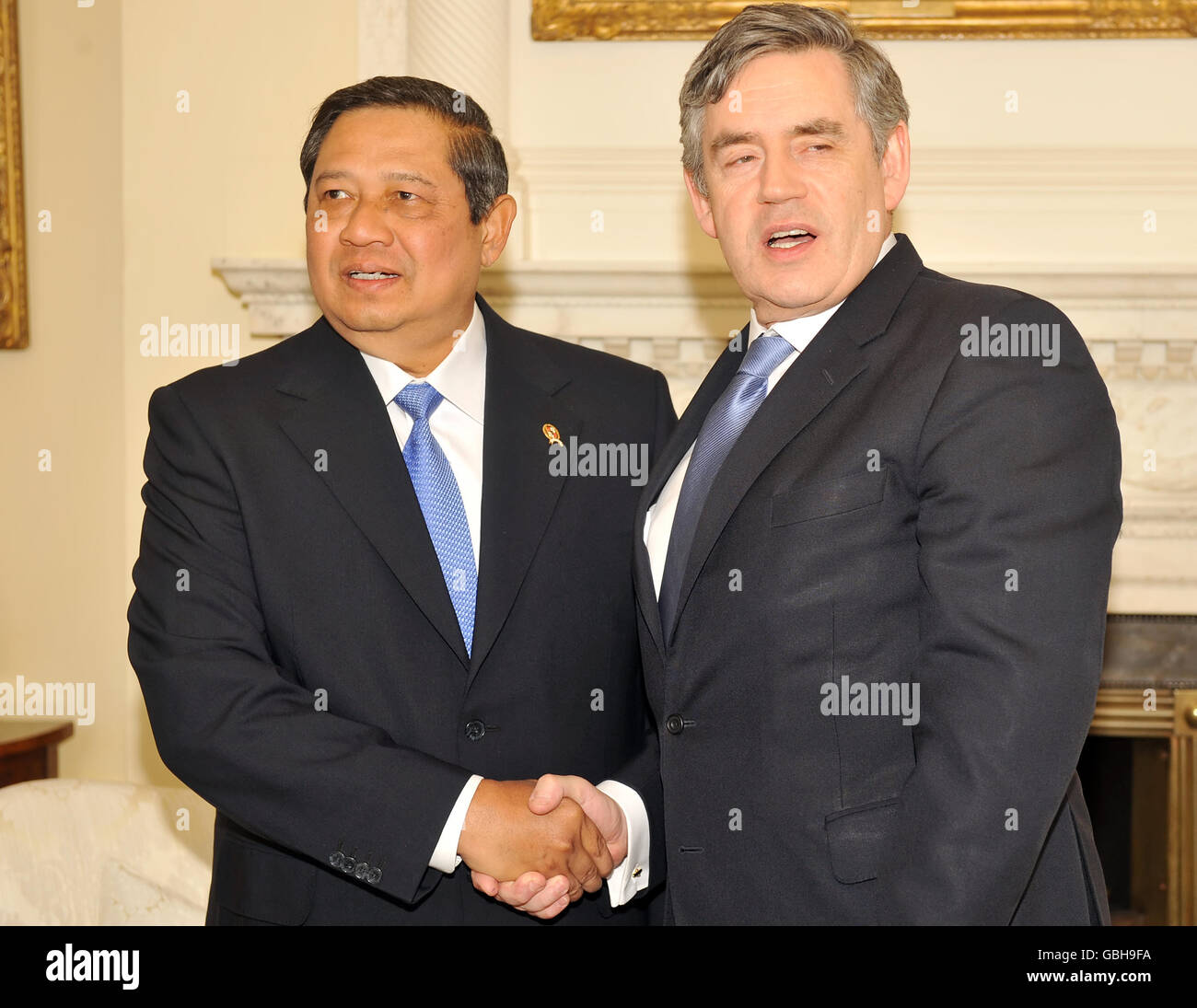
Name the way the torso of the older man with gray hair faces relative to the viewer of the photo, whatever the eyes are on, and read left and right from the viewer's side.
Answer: facing the viewer and to the left of the viewer

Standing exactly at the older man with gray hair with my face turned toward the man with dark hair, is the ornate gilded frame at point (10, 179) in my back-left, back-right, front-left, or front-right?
front-right

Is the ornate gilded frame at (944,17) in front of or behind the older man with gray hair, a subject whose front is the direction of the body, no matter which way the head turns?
behind

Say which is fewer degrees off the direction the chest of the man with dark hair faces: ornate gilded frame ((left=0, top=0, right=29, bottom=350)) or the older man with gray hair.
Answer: the older man with gray hair

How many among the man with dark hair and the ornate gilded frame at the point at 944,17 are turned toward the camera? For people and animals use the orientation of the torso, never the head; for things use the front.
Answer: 2

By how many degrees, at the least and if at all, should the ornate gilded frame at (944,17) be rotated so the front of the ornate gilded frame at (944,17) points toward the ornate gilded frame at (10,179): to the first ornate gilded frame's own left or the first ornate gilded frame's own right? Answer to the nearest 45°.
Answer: approximately 90° to the first ornate gilded frame's own right

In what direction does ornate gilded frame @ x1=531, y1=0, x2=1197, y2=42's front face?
toward the camera

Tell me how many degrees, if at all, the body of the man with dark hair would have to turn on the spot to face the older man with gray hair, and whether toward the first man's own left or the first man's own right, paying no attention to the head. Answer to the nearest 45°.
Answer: approximately 45° to the first man's own left

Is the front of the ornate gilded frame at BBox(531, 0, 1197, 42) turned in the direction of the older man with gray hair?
yes

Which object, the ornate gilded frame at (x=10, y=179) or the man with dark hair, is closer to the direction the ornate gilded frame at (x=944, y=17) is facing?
the man with dark hair
